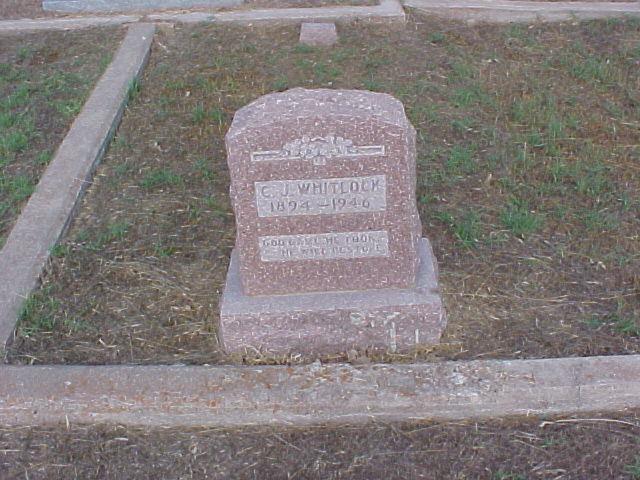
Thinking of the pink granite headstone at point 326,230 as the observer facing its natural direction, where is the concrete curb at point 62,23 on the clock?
The concrete curb is roughly at 5 o'clock from the pink granite headstone.

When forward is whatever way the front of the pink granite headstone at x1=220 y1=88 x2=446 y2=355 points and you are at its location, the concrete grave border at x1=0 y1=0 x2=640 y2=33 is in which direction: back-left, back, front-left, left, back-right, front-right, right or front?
back

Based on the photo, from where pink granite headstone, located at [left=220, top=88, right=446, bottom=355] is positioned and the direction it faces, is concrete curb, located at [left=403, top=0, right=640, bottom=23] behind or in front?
behind

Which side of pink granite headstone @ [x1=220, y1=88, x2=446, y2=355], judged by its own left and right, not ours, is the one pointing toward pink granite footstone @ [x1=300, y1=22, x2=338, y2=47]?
back

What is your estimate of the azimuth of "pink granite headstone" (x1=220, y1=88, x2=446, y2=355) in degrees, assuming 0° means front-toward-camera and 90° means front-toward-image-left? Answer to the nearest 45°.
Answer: approximately 0°

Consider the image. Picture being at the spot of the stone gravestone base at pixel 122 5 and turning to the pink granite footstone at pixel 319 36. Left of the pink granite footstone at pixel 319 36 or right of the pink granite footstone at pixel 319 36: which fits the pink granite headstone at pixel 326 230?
right

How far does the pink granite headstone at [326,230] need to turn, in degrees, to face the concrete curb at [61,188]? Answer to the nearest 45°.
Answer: approximately 135° to its right

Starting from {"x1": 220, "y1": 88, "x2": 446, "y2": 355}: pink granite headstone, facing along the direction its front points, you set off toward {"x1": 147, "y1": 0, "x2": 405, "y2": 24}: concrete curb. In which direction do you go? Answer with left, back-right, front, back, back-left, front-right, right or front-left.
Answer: back
